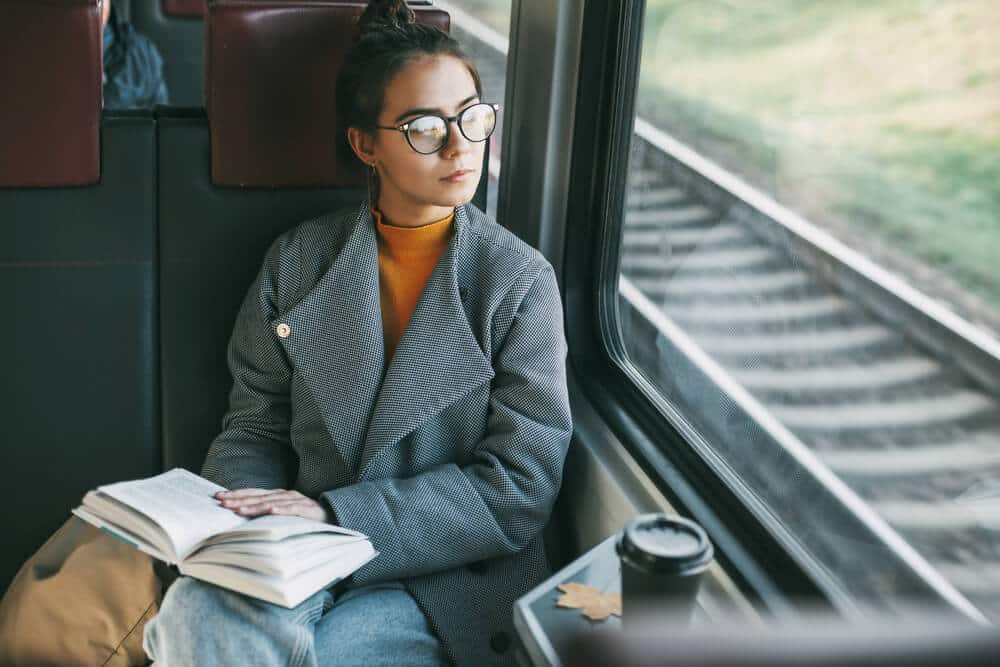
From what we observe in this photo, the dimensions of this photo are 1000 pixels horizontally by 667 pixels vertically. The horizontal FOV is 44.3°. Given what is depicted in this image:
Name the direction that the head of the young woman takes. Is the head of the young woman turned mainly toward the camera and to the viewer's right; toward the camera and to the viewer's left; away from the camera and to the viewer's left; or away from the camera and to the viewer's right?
toward the camera and to the viewer's right

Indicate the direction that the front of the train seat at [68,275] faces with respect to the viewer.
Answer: facing the viewer

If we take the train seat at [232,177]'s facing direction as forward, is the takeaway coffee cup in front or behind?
in front

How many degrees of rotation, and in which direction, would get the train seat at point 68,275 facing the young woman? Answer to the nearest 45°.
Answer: approximately 45° to its left

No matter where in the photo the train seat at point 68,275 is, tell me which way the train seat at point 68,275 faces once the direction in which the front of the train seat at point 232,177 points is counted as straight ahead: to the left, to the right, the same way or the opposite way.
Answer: the same way

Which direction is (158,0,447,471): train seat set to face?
toward the camera

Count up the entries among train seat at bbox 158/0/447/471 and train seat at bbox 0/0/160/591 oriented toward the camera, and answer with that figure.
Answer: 2

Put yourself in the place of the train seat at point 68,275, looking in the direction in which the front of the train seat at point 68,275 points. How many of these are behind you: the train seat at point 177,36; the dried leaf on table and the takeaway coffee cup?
1

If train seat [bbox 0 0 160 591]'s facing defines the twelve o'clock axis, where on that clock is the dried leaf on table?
The dried leaf on table is roughly at 11 o'clock from the train seat.
